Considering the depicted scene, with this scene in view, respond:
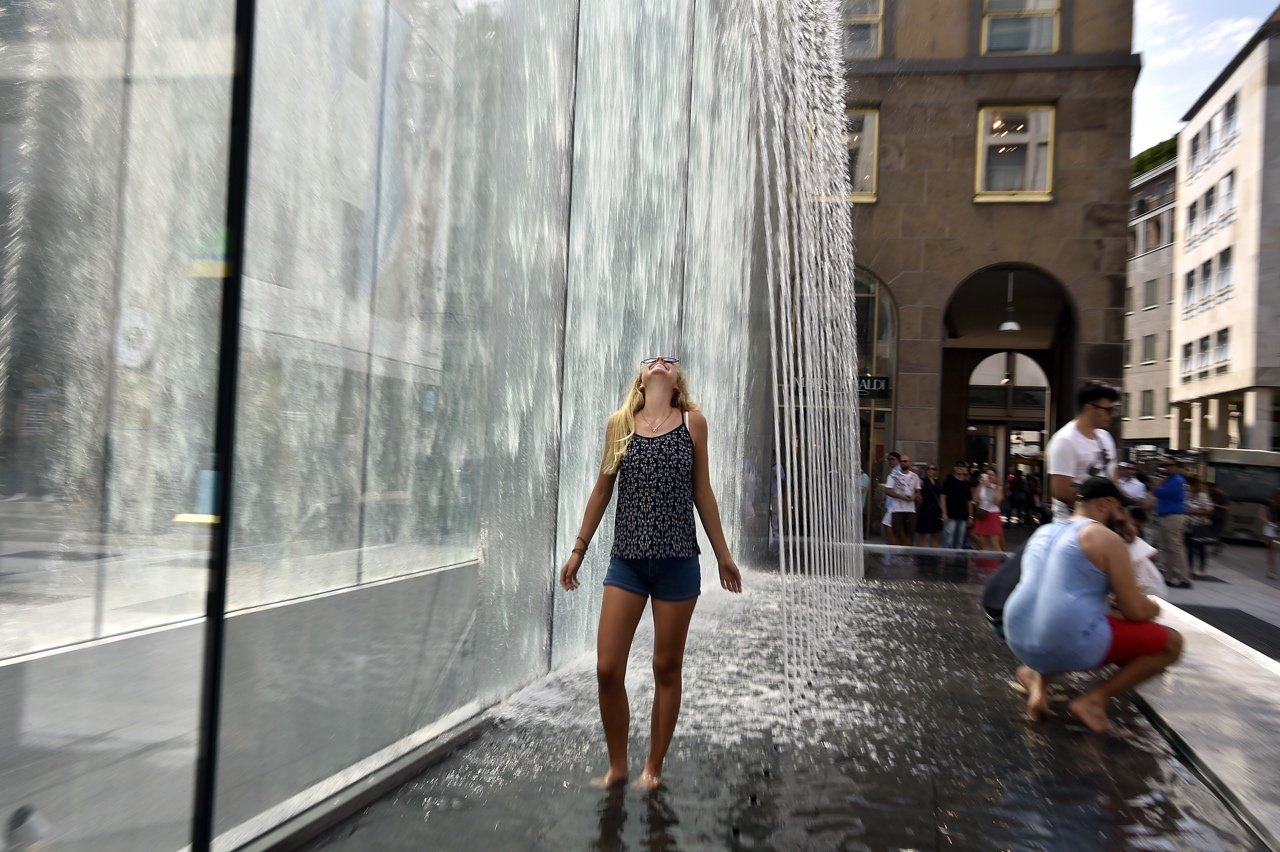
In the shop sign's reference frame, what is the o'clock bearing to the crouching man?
The crouching man is roughly at 12 o'clock from the shop sign.

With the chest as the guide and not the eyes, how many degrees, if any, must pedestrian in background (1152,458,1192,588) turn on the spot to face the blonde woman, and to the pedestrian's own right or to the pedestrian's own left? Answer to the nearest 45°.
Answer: approximately 90° to the pedestrian's own left

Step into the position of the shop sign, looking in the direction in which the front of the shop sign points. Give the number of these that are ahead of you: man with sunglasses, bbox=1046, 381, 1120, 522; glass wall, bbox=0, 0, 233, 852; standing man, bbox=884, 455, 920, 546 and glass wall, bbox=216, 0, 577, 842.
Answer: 4

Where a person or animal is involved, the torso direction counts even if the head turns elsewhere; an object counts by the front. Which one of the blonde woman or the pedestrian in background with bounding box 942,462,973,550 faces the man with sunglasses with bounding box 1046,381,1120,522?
the pedestrian in background

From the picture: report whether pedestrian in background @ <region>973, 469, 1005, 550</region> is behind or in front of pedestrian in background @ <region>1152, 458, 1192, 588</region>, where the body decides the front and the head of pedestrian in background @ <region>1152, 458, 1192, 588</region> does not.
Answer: in front

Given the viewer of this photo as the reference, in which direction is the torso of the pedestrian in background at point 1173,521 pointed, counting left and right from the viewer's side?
facing to the left of the viewer

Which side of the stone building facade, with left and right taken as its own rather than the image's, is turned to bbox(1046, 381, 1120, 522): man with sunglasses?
front

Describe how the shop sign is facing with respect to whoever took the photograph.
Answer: facing the viewer

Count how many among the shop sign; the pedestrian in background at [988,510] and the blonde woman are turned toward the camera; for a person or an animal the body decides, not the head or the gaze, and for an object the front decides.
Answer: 3

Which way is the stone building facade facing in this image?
toward the camera

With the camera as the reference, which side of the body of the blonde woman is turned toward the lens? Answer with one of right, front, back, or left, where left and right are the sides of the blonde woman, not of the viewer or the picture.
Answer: front

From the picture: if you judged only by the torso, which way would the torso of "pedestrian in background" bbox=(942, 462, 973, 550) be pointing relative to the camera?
toward the camera
